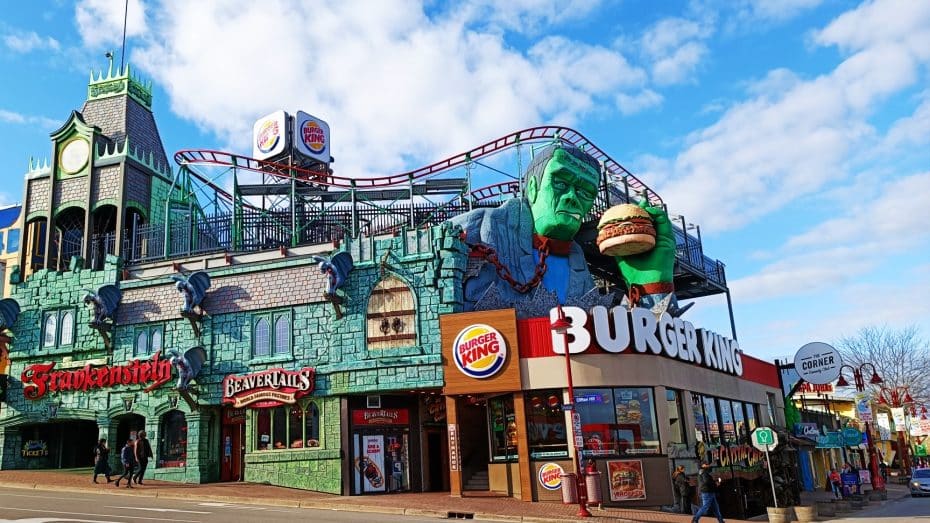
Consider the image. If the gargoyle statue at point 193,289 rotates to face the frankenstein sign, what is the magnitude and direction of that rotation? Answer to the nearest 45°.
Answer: approximately 90° to its right

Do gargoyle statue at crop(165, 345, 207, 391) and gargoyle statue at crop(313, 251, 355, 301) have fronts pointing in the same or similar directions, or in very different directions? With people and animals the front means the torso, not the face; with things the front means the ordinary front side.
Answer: same or similar directions

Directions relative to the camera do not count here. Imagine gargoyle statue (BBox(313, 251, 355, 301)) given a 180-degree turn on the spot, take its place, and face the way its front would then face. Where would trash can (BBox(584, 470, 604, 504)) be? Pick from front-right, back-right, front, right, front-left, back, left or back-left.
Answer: right

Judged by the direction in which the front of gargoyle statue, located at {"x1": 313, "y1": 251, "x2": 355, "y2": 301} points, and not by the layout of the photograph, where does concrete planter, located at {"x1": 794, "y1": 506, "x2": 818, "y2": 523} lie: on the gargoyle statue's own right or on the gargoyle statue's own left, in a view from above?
on the gargoyle statue's own left

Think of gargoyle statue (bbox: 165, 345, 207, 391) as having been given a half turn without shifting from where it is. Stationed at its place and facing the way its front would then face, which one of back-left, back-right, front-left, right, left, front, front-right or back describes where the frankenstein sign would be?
left

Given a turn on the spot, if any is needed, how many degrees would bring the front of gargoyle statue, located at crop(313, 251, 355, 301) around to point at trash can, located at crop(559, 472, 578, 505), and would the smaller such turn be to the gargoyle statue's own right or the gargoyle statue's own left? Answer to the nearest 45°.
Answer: approximately 90° to the gargoyle statue's own left

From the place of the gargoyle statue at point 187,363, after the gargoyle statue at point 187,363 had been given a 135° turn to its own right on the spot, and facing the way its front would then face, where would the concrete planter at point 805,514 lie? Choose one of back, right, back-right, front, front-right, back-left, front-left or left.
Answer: back-right

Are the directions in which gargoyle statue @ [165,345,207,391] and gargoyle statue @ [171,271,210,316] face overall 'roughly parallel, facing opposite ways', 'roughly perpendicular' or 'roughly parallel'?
roughly parallel

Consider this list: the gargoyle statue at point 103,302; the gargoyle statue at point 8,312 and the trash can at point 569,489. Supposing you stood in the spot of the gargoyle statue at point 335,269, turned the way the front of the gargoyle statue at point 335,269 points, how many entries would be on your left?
1

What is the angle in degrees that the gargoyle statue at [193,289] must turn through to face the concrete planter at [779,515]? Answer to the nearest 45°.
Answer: approximately 90° to its left

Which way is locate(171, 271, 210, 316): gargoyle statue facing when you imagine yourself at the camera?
facing the viewer and to the left of the viewer

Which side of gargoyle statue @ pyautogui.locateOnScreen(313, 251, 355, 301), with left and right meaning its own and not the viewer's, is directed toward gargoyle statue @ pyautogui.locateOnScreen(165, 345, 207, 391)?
right

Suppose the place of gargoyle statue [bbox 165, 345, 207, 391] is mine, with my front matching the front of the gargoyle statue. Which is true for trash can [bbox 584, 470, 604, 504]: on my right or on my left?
on my left
